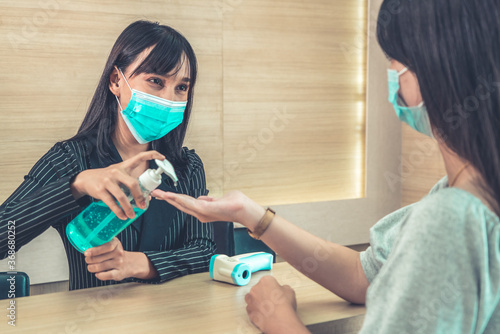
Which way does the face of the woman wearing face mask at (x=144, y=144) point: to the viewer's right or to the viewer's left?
to the viewer's right

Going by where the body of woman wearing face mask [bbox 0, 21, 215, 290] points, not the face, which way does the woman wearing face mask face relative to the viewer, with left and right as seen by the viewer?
facing the viewer and to the right of the viewer

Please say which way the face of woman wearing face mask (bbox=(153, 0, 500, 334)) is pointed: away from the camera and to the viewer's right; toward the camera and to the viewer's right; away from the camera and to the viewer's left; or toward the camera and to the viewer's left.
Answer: away from the camera and to the viewer's left
